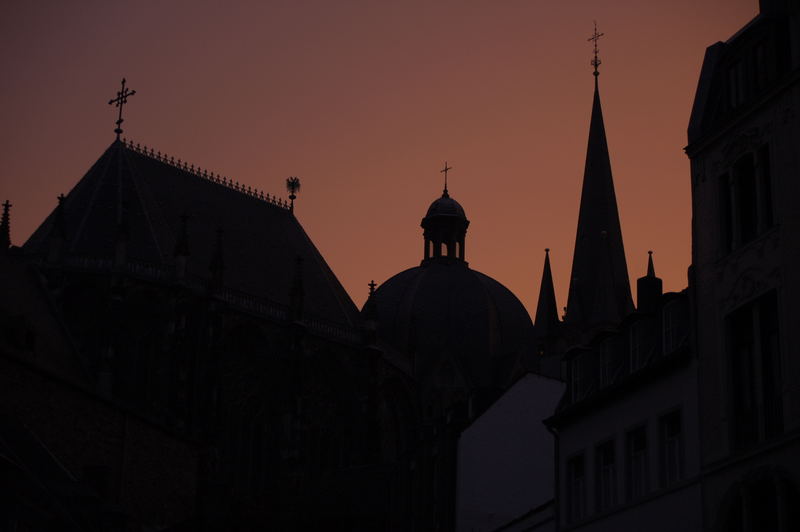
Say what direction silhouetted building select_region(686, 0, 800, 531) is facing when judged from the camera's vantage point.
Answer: facing the viewer and to the left of the viewer
